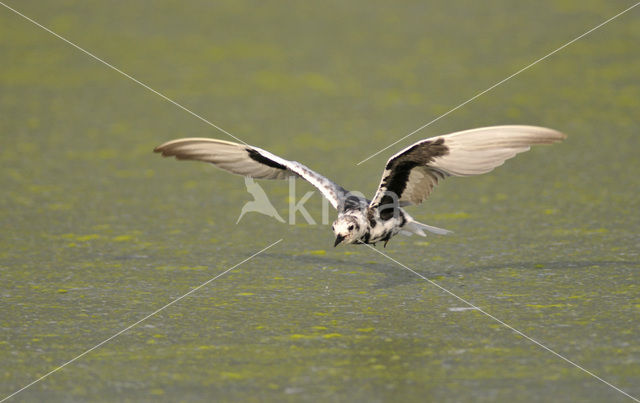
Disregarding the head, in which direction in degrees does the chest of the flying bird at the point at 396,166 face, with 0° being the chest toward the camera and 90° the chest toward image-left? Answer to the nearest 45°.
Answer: approximately 45°
